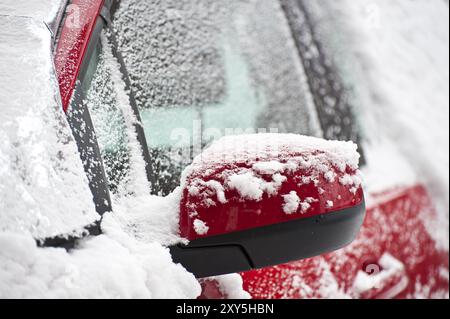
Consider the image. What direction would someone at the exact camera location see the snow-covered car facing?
facing the viewer and to the left of the viewer
